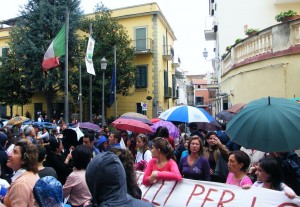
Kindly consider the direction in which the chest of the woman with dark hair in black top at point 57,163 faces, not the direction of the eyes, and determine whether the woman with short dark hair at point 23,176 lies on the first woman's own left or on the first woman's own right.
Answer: on the first woman's own right

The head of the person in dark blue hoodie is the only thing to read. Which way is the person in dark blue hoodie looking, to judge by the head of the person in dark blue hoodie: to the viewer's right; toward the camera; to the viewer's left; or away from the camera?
away from the camera

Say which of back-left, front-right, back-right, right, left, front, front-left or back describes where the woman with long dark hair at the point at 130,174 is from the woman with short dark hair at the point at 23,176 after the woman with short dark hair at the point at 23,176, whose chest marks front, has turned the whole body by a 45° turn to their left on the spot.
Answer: left

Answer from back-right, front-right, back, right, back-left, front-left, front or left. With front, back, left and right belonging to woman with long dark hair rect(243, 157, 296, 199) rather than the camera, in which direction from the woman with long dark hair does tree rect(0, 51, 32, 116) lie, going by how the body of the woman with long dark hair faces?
right

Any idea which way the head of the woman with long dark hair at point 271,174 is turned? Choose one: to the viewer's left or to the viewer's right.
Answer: to the viewer's left
